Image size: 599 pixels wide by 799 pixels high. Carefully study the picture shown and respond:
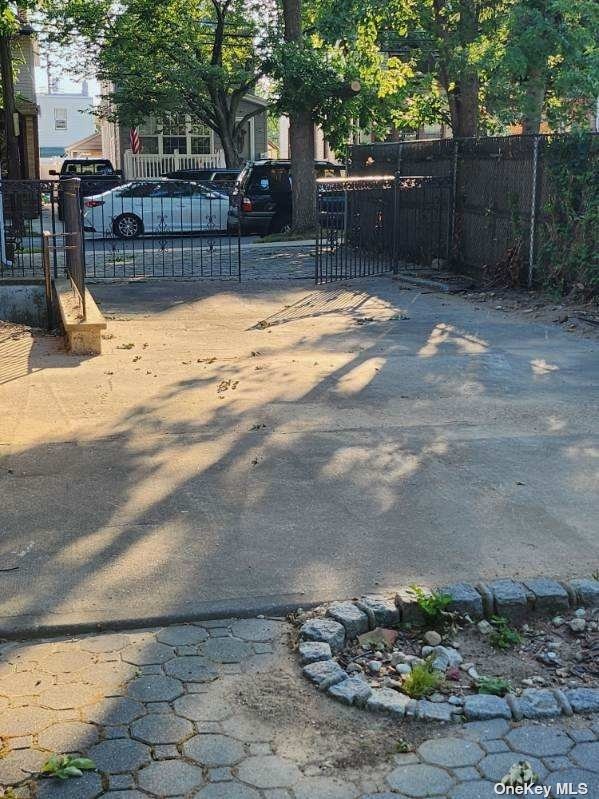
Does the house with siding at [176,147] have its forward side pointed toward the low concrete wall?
yes

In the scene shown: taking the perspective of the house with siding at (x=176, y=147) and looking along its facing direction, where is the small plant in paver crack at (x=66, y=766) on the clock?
The small plant in paver crack is roughly at 12 o'clock from the house with siding.

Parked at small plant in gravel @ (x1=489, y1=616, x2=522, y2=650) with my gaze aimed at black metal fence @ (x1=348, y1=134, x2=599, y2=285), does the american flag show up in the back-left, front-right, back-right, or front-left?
front-left

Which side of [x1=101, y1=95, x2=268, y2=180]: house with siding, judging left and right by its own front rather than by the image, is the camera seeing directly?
front

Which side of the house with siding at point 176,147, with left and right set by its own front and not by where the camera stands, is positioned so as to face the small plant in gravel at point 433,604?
front

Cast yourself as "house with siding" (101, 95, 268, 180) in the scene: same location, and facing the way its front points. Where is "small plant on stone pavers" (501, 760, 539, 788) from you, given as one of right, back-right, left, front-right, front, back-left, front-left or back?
front

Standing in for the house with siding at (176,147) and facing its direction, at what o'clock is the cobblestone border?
The cobblestone border is roughly at 12 o'clock from the house with siding.

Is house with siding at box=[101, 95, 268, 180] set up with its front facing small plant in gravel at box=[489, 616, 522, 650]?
yes

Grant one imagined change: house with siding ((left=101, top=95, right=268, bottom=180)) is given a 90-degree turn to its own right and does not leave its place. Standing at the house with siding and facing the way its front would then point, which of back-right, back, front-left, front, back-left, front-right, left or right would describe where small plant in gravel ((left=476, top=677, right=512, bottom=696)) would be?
left

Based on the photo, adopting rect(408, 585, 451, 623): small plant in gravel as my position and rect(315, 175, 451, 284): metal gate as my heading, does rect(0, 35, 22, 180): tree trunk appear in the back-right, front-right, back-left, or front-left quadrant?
front-left

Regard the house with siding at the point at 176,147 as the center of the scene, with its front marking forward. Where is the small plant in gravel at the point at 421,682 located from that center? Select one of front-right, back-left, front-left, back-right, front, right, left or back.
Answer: front

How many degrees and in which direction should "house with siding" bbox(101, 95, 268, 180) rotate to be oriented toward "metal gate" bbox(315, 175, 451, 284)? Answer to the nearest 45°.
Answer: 0° — it already faces it
